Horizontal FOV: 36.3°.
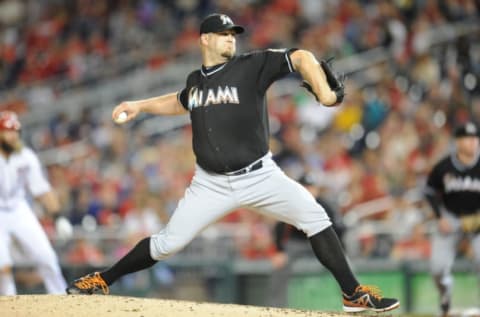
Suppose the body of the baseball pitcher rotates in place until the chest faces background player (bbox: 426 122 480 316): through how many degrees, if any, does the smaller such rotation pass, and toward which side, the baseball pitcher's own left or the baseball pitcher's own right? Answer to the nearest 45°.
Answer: approximately 135° to the baseball pitcher's own left

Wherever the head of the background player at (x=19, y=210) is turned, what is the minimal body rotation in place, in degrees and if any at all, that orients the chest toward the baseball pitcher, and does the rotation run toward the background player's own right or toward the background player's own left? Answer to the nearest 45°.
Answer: approximately 45° to the background player's own left

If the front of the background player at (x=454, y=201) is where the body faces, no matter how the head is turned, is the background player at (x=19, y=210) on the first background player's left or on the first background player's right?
on the first background player's right

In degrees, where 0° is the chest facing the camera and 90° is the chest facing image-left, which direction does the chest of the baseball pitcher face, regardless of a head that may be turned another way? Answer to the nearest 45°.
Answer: approximately 0°

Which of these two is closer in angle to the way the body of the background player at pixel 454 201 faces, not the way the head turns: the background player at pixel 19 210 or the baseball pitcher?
the baseball pitcher
